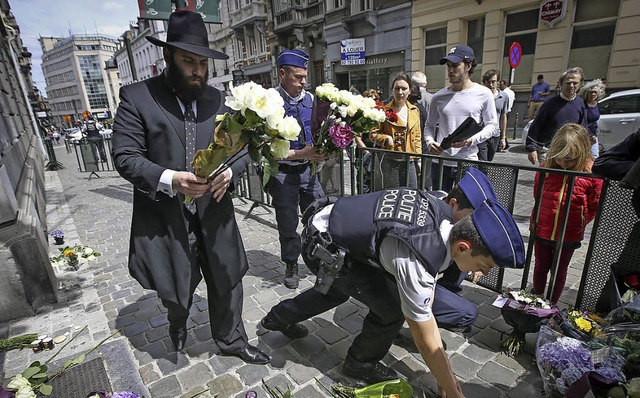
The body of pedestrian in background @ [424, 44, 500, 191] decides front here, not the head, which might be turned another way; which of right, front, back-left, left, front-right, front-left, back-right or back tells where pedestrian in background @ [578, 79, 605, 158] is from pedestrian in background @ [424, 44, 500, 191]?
back

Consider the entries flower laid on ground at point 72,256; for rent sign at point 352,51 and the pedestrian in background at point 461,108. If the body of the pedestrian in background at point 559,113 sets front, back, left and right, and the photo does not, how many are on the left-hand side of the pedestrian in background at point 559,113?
0

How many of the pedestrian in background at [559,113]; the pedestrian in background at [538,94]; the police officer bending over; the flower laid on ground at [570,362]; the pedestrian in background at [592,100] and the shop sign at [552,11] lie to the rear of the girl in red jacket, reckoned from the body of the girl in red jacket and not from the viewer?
4

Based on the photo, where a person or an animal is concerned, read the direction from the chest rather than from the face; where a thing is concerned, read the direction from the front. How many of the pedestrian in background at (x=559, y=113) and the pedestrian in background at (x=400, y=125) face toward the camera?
2

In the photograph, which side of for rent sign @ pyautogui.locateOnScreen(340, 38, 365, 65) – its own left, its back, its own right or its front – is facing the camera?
front

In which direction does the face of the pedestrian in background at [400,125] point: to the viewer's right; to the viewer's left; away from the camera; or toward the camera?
toward the camera

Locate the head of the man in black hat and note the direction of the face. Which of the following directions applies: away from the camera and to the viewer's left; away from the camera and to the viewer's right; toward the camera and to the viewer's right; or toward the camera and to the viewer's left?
toward the camera and to the viewer's right

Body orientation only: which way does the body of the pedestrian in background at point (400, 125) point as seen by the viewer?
toward the camera

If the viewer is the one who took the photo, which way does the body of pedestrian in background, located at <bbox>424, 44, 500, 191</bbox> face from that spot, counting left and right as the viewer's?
facing the viewer and to the left of the viewer

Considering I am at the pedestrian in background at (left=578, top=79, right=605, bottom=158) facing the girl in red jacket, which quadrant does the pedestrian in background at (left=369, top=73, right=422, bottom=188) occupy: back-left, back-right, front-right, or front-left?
front-right

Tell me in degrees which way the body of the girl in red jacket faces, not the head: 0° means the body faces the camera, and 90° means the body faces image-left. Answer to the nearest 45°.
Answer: approximately 0°

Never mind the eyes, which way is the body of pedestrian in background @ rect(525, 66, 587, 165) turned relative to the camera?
toward the camera

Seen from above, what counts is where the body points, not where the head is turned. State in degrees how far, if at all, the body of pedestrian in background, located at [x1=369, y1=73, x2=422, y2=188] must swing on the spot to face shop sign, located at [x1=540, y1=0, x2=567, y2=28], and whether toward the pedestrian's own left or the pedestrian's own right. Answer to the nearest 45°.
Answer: approximately 135° to the pedestrian's own left

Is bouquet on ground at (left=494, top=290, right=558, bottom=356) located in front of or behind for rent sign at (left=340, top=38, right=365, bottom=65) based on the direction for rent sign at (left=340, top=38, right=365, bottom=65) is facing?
in front

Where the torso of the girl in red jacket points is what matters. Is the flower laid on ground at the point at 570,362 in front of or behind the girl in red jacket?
in front

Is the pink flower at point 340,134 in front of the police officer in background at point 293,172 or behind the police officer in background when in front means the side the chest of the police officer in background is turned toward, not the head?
in front
